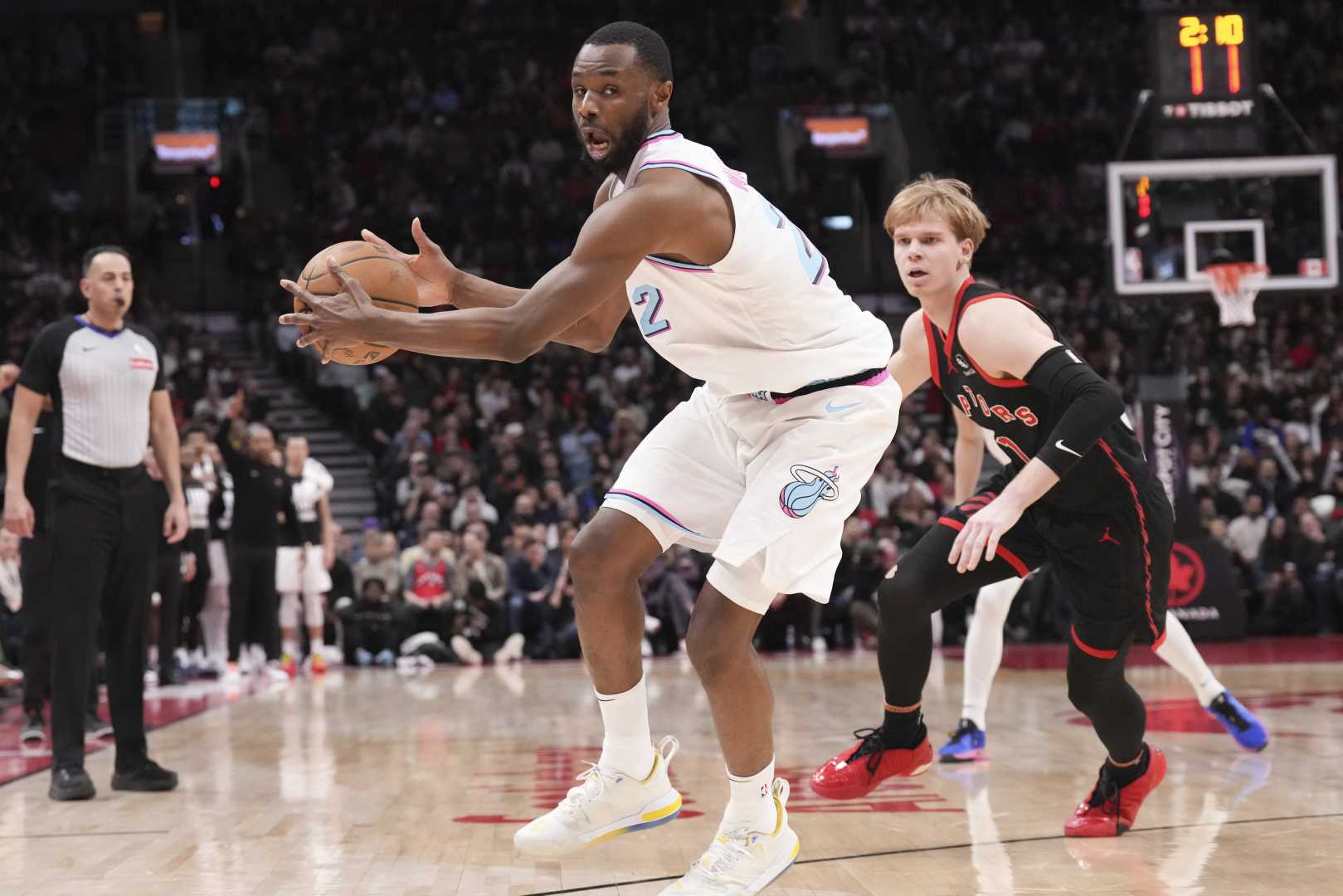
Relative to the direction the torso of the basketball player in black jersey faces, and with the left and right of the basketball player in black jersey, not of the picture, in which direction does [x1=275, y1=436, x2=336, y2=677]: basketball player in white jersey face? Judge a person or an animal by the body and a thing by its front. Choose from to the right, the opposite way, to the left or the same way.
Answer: to the left

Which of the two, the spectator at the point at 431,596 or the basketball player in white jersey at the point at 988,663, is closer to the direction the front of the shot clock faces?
the basketball player in white jersey

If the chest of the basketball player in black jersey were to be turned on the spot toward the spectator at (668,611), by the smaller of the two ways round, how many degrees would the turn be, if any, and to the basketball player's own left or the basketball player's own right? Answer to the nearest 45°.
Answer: approximately 135° to the basketball player's own right

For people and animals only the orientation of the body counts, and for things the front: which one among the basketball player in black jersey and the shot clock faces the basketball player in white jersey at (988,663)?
the shot clock

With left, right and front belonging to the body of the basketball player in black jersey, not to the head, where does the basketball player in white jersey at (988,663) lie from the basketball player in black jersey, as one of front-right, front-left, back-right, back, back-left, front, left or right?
back-right

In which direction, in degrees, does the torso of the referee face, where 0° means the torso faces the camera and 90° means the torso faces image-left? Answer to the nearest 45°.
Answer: approximately 315°

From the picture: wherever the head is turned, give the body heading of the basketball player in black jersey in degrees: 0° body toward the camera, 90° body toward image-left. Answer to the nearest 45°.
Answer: approximately 45°

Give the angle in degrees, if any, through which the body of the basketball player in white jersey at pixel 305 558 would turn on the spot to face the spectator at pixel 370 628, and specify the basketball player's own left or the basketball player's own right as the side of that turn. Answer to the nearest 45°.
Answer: approximately 135° to the basketball player's own left

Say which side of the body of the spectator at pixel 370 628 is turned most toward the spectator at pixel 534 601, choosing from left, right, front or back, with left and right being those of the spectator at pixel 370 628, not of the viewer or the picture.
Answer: left
